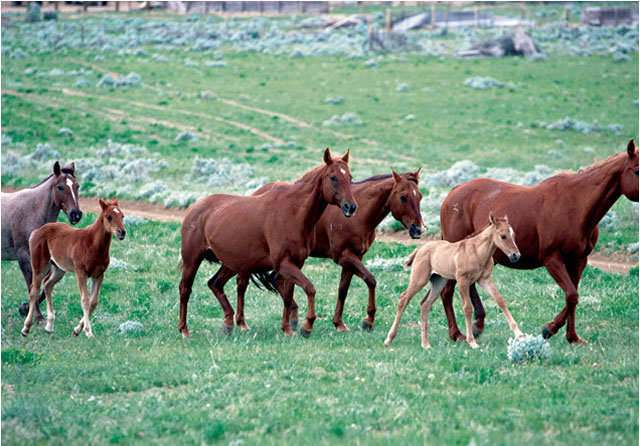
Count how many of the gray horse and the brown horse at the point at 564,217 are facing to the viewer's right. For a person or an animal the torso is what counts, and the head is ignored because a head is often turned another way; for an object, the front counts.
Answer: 2

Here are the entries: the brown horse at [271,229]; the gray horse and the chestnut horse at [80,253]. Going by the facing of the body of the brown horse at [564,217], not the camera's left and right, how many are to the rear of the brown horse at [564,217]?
3

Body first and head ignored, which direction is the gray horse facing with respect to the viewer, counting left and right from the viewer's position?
facing to the right of the viewer

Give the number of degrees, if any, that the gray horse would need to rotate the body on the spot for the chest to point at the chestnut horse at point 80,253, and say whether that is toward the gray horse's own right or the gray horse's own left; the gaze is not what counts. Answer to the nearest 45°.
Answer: approximately 90° to the gray horse's own right

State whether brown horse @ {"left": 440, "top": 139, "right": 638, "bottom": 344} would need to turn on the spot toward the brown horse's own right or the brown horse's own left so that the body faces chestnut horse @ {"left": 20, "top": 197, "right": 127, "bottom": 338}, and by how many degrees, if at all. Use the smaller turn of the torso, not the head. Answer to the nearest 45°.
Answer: approximately 180°

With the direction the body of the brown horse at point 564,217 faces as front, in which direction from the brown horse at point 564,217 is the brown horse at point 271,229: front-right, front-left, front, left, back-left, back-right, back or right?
back

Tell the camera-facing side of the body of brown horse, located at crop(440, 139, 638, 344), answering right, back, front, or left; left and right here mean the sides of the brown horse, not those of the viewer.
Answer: right

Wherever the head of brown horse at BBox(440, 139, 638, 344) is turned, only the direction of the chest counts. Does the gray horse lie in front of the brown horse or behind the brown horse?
behind

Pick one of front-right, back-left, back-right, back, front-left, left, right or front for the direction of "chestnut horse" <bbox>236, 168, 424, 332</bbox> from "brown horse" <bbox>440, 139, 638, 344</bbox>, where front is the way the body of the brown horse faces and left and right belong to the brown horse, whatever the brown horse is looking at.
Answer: back
